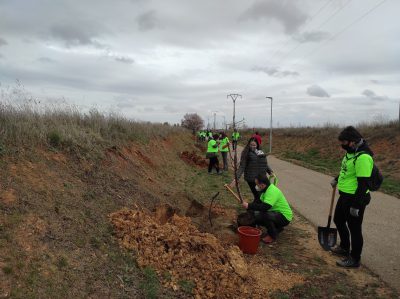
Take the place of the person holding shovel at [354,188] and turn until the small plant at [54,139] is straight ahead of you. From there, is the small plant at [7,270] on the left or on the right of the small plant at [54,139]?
left

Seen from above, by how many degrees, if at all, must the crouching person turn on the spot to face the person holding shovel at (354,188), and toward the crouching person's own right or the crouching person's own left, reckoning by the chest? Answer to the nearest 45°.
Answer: approximately 135° to the crouching person's own left

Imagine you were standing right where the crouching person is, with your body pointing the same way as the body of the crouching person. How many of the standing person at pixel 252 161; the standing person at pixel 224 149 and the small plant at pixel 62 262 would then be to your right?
2

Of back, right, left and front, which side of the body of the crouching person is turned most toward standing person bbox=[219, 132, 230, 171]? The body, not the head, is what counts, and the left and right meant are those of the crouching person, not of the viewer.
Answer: right

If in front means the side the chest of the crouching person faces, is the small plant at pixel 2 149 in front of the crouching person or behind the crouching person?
in front

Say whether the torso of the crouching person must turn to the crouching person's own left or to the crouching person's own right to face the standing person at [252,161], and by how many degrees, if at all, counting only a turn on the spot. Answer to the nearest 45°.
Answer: approximately 90° to the crouching person's own right

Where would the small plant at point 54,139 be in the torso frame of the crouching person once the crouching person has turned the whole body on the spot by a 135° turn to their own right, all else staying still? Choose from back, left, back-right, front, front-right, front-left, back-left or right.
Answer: back-left

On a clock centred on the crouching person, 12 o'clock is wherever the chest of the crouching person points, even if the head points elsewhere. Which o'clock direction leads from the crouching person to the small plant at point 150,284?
The small plant is roughly at 10 o'clock from the crouching person.

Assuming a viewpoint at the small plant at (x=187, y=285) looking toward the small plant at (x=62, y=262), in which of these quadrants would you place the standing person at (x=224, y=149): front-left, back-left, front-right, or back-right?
back-right

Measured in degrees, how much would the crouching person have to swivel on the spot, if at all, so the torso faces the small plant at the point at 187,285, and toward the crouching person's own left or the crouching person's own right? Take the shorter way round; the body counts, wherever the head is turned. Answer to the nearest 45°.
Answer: approximately 90° to the crouching person's own left

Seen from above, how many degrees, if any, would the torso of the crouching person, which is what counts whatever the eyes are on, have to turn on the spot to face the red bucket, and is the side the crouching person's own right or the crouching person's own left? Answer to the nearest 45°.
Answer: approximately 90° to the crouching person's own left

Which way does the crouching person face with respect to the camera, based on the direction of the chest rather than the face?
to the viewer's left

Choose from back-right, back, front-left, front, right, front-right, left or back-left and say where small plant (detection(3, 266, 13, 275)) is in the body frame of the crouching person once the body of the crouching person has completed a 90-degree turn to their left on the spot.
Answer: front-right

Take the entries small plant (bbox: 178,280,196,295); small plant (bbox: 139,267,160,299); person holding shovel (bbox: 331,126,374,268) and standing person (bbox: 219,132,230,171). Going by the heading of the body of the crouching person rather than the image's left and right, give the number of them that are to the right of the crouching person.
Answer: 1

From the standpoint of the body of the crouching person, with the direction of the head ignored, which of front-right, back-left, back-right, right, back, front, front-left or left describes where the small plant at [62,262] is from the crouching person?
front-left
